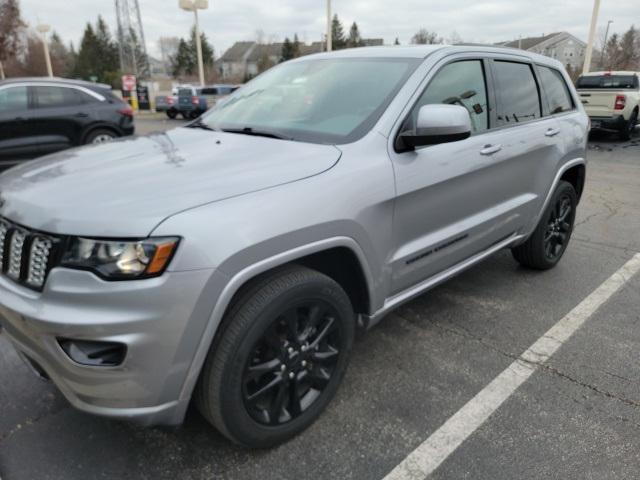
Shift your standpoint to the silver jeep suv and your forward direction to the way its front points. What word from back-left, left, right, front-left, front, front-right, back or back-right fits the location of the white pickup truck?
back

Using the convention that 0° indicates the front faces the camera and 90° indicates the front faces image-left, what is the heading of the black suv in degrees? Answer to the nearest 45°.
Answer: approximately 90°

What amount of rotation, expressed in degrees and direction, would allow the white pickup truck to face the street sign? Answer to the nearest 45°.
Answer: approximately 135° to its left

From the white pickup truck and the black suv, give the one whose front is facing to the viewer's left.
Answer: the black suv

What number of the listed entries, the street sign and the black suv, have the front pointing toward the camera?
1

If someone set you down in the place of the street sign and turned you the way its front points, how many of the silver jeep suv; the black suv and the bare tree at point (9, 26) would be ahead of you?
2

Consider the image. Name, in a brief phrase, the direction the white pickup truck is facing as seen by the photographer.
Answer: facing away from the viewer and to the right of the viewer

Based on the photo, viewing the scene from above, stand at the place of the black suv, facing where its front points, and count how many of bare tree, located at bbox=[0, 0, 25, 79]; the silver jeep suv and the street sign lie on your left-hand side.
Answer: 1

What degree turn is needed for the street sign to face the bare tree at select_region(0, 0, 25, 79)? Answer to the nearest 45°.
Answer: approximately 135° to its right

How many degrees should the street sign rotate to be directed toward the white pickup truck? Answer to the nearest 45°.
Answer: approximately 45° to its left

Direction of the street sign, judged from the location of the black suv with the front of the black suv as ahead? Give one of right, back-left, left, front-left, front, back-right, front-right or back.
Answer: right

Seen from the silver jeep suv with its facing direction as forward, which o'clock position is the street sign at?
The street sign is roughly at 4 o'clock from the silver jeep suv.
